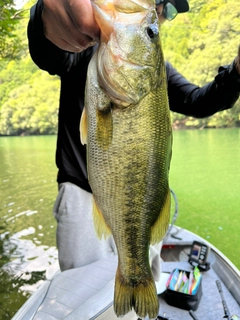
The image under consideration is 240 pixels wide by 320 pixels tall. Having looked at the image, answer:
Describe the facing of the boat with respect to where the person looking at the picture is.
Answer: facing away from the viewer
